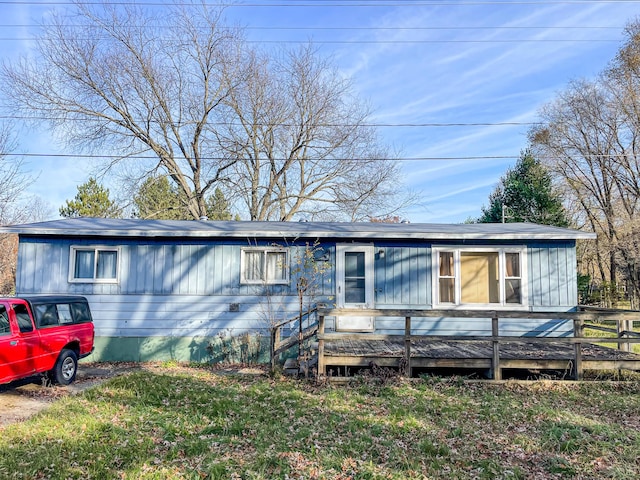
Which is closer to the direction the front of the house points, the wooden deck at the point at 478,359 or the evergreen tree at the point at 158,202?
the wooden deck

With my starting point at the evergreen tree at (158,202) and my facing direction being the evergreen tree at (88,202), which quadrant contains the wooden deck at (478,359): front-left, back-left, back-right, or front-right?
back-left

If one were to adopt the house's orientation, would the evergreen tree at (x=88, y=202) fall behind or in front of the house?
behind

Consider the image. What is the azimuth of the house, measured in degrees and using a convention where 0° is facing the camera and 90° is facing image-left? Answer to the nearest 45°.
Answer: approximately 0°

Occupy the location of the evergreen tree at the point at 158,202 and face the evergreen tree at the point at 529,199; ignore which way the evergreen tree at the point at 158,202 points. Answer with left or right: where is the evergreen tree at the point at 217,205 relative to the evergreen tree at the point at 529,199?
left

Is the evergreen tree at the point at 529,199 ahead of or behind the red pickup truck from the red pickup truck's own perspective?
behind
